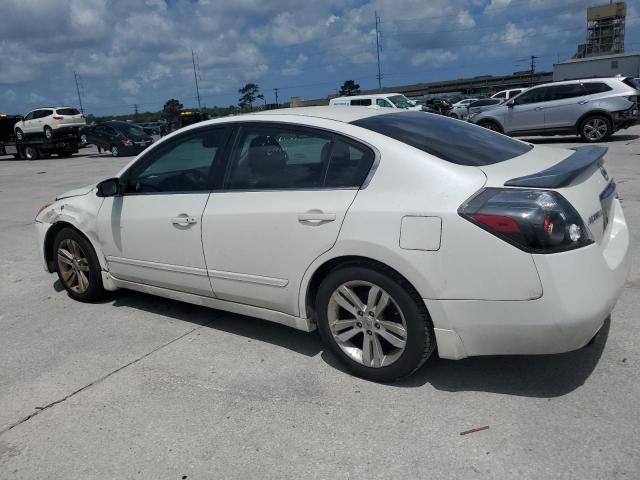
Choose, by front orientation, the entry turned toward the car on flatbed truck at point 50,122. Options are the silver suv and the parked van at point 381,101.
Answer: the silver suv

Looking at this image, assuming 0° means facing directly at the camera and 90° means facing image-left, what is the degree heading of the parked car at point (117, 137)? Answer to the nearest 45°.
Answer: approximately 135°

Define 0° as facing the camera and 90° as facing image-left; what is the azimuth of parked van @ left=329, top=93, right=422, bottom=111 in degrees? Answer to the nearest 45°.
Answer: approximately 315°

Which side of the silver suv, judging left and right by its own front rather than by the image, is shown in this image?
left

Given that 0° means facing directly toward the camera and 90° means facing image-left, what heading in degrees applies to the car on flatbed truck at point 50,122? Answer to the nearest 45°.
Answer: approximately 135°

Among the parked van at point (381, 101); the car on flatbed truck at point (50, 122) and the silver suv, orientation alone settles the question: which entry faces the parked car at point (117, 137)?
the silver suv

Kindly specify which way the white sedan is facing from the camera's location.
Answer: facing away from the viewer and to the left of the viewer

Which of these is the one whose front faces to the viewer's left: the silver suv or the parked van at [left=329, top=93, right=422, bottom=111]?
the silver suv

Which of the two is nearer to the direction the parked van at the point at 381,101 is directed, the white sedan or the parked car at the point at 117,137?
the white sedan

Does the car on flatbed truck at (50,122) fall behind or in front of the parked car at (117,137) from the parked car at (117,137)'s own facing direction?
in front

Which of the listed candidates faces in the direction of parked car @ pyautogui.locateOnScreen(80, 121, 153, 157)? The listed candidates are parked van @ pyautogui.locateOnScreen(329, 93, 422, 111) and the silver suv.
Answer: the silver suv

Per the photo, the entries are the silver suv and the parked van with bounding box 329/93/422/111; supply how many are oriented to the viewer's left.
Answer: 1
